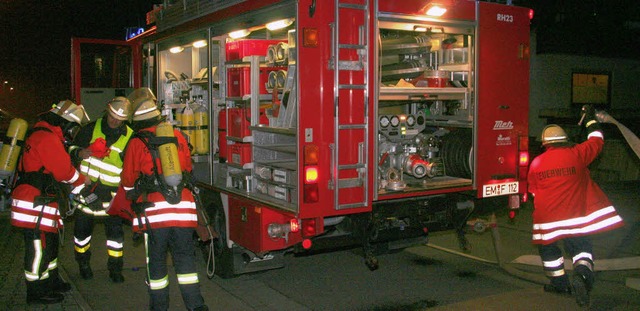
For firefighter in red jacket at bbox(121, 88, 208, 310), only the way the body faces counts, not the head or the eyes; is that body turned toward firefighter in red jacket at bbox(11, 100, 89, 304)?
no

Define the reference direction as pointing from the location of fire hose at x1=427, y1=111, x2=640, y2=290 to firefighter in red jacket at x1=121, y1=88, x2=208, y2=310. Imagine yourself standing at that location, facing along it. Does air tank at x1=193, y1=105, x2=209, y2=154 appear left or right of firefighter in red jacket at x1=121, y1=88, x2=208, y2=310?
right

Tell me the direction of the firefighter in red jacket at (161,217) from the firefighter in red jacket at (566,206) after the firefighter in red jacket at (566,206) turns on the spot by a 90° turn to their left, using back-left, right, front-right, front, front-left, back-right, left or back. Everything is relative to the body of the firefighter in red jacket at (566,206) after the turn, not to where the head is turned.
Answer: front-left

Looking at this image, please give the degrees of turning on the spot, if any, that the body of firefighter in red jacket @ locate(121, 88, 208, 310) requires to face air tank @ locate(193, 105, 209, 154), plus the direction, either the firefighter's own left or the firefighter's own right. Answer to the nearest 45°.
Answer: approximately 45° to the firefighter's own right

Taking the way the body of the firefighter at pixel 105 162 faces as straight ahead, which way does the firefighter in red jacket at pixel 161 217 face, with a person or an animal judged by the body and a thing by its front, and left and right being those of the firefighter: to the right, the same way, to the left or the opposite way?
the opposite way

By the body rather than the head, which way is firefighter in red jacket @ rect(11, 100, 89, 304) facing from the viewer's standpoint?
to the viewer's right

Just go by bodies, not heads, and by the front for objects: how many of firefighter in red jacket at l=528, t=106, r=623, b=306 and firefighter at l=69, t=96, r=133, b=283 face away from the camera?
1

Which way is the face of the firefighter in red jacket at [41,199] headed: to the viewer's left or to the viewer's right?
to the viewer's right

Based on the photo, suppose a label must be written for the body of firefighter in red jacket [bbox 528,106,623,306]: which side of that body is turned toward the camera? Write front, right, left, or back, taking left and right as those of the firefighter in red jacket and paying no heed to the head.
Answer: back

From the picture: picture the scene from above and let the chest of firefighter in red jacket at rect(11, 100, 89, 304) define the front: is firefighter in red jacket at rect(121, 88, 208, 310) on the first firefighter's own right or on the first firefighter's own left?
on the first firefighter's own right

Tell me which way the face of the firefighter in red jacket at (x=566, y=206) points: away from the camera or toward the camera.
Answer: away from the camera
